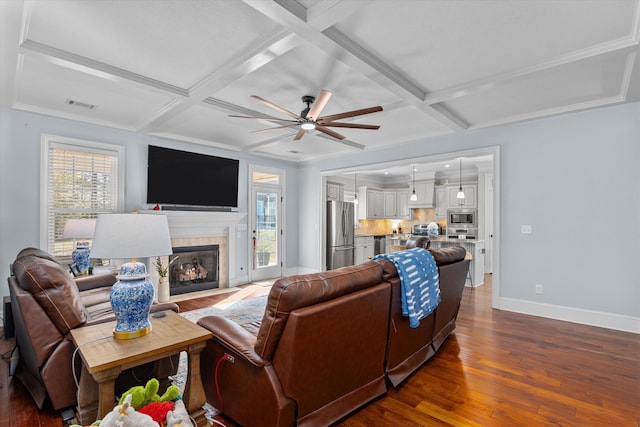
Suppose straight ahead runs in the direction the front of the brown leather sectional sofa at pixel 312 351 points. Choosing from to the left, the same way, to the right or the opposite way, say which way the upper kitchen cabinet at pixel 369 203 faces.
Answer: the opposite way

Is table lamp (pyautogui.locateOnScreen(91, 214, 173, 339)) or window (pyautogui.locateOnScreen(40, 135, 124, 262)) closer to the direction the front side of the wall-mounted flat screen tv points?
the table lamp

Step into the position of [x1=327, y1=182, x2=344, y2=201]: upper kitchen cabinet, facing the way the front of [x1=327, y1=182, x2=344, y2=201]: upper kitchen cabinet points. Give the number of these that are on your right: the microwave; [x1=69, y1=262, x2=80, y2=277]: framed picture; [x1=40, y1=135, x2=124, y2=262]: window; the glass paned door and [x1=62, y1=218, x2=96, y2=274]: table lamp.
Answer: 4

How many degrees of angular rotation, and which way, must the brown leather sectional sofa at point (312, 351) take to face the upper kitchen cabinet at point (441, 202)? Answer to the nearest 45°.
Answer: approximately 90° to its right

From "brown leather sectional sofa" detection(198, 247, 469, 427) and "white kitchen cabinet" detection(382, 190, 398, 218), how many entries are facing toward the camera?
1

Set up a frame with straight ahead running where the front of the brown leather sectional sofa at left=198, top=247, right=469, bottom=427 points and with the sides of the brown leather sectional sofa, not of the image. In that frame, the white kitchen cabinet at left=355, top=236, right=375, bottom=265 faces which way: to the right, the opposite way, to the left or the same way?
the opposite way

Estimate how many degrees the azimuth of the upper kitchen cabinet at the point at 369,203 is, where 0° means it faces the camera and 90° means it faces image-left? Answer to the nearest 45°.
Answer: approximately 315°

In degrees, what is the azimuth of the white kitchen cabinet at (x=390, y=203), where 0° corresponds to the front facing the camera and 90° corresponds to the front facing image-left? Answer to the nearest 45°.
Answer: approximately 0°

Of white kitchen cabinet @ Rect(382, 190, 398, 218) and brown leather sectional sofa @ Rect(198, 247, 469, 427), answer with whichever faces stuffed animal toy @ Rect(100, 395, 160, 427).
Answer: the white kitchen cabinet
